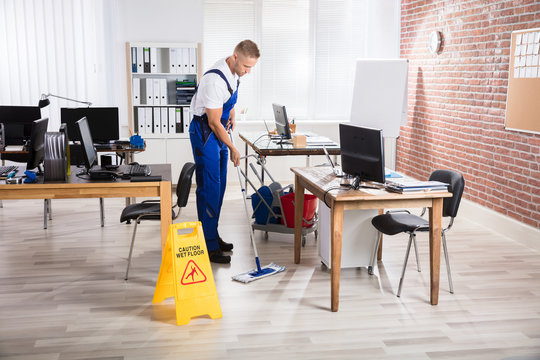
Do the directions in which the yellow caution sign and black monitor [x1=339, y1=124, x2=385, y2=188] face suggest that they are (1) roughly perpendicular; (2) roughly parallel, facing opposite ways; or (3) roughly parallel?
roughly perpendicular

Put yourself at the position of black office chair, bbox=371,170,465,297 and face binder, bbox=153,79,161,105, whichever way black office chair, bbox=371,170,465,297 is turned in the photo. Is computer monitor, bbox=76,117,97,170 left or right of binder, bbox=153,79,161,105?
left

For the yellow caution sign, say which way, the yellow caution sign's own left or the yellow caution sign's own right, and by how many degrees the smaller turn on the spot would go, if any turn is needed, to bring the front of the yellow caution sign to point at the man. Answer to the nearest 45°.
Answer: approximately 135° to the yellow caution sign's own left

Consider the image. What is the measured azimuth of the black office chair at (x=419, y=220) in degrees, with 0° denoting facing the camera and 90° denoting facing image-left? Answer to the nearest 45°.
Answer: approximately 90°

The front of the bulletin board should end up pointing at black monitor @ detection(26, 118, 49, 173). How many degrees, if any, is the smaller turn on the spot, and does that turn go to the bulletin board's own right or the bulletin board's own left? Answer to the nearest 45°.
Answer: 0° — it already faces it

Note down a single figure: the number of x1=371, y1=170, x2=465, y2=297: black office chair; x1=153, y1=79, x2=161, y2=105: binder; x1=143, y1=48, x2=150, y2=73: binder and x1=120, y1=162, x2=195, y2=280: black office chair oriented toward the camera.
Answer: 2

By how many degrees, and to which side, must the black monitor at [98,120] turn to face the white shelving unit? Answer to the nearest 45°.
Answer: approximately 135° to its left

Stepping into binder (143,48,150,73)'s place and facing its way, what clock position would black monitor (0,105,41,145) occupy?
The black monitor is roughly at 2 o'clock from the binder.

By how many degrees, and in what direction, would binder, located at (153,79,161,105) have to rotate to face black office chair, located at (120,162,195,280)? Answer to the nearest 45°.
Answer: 0° — it already faces it

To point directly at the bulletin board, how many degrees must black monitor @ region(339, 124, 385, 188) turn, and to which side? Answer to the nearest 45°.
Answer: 0° — it already faces it
